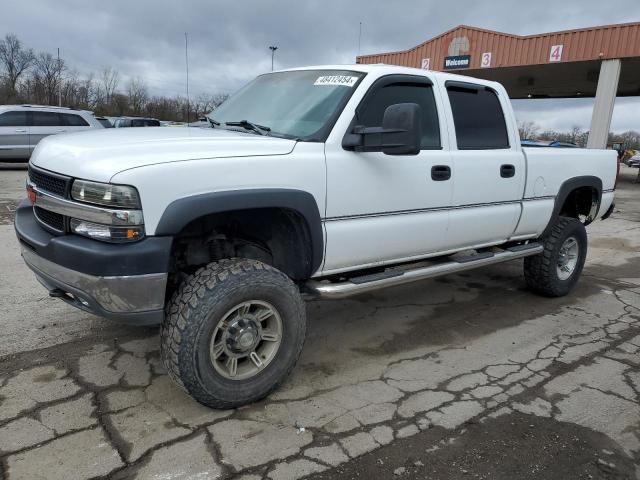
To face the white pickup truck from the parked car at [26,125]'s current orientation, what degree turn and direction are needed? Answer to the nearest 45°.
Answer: approximately 90° to its left

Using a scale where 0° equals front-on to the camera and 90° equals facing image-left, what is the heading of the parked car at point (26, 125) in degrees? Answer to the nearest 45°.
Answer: approximately 90°

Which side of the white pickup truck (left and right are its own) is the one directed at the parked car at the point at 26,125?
right

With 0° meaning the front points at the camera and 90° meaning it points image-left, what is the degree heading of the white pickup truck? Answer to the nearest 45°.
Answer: approximately 45°
